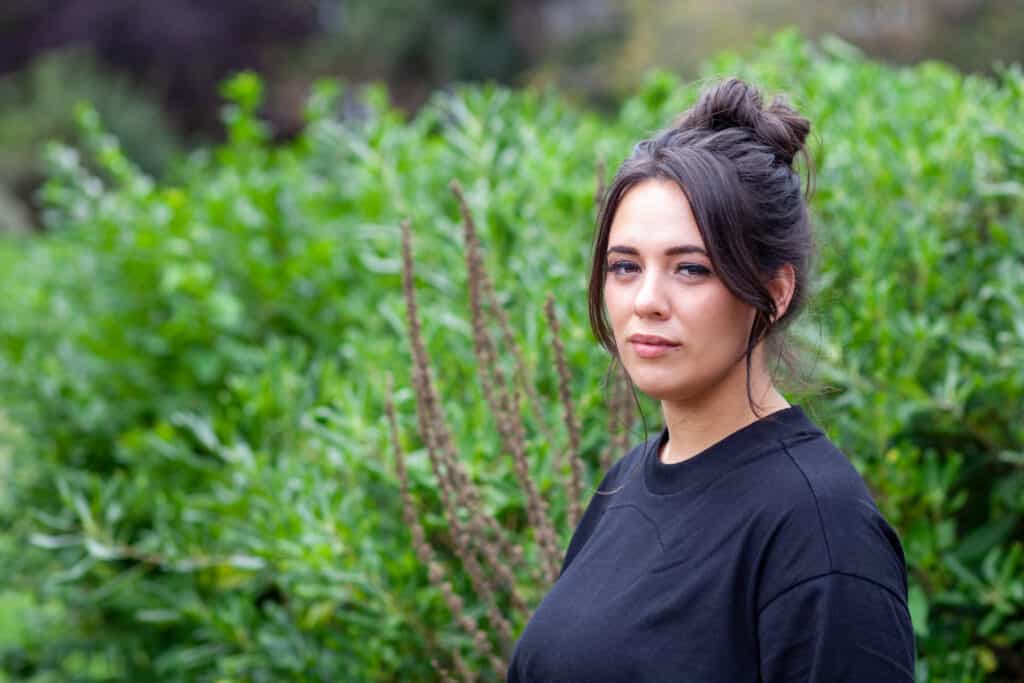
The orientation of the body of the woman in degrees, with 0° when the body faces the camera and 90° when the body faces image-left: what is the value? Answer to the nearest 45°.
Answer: approximately 45°

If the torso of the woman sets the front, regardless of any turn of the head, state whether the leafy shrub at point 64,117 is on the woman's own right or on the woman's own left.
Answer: on the woman's own right
